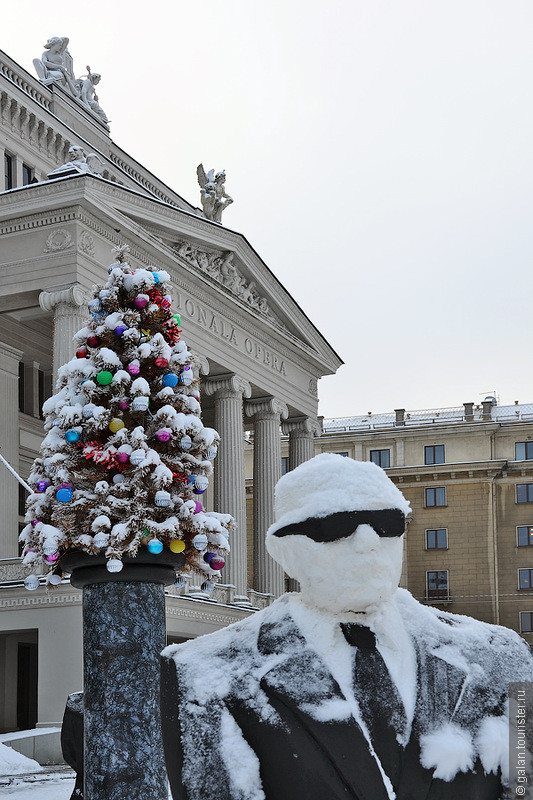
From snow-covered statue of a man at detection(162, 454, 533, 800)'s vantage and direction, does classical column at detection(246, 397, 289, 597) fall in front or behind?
behind

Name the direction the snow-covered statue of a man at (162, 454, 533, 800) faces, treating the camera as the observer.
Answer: facing the viewer and to the right of the viewer

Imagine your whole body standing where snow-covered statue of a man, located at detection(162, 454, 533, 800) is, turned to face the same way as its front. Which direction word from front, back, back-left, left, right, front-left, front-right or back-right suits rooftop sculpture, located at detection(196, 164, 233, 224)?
back-left

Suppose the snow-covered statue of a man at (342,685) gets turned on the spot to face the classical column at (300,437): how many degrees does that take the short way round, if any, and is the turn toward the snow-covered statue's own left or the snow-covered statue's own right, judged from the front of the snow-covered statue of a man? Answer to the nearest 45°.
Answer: approximately 135° to the snow-covered statue's own left

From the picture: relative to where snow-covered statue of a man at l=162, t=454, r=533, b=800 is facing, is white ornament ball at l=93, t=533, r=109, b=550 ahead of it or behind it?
behind

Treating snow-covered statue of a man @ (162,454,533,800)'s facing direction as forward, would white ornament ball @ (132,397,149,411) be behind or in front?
behind

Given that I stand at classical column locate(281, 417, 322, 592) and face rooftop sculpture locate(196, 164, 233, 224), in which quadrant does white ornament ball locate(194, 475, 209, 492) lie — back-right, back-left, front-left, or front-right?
front-left
